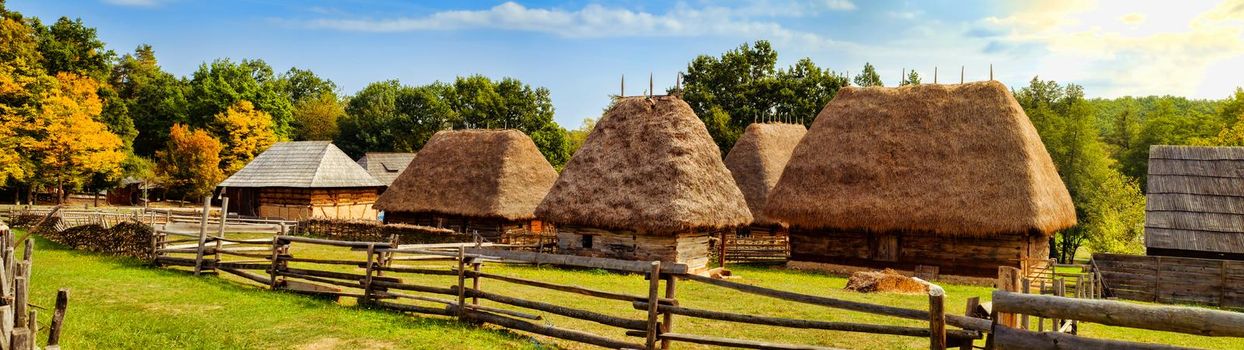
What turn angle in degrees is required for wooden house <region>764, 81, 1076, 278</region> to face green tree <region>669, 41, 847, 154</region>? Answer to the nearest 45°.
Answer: approximately 135° to its right

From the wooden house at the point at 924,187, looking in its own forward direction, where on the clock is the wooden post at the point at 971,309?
The wooden post is roughly at 12 o'clock from the wooden house.

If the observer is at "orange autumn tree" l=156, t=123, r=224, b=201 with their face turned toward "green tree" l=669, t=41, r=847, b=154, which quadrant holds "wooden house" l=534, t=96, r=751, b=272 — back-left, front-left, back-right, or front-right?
front-right

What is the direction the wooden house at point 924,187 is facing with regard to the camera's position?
facing the viewer

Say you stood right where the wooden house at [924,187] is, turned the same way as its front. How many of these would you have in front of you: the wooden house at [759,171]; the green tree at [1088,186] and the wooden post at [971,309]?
1

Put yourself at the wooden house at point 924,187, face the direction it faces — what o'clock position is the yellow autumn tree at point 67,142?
The yellow autumn tree is roughly at 3 o'clock from the wooden house.

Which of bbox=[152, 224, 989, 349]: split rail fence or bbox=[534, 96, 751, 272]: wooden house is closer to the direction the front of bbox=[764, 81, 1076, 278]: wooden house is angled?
the split rail fence

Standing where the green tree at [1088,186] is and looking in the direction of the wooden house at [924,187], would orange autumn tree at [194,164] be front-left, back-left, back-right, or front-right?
front-right

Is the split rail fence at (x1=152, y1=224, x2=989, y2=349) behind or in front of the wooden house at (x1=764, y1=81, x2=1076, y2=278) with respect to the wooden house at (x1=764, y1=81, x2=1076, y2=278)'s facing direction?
in front

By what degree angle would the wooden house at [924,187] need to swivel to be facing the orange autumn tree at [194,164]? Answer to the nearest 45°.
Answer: approximately 90° to its right

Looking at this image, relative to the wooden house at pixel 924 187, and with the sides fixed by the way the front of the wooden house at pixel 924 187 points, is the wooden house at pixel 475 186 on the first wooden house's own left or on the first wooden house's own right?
on the first wooden house's own right

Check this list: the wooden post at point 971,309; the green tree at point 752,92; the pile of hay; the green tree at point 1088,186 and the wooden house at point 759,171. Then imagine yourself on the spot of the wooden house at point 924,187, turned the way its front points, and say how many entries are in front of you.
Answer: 2

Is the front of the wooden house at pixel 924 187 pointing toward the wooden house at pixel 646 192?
no

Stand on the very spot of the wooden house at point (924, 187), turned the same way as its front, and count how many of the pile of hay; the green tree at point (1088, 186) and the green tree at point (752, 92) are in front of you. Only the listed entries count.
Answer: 1

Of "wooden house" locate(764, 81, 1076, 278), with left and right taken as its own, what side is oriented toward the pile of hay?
front

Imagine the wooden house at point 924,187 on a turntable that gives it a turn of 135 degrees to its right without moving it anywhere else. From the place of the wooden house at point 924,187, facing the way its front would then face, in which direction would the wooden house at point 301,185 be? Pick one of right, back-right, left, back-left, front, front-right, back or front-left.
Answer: front-left

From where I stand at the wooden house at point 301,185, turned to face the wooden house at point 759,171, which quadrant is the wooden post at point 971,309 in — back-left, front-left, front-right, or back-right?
front-right

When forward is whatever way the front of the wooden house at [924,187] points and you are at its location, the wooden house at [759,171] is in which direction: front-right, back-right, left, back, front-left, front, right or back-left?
back-right

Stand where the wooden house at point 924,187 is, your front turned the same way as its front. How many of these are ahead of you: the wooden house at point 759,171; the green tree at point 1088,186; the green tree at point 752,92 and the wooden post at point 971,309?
1
